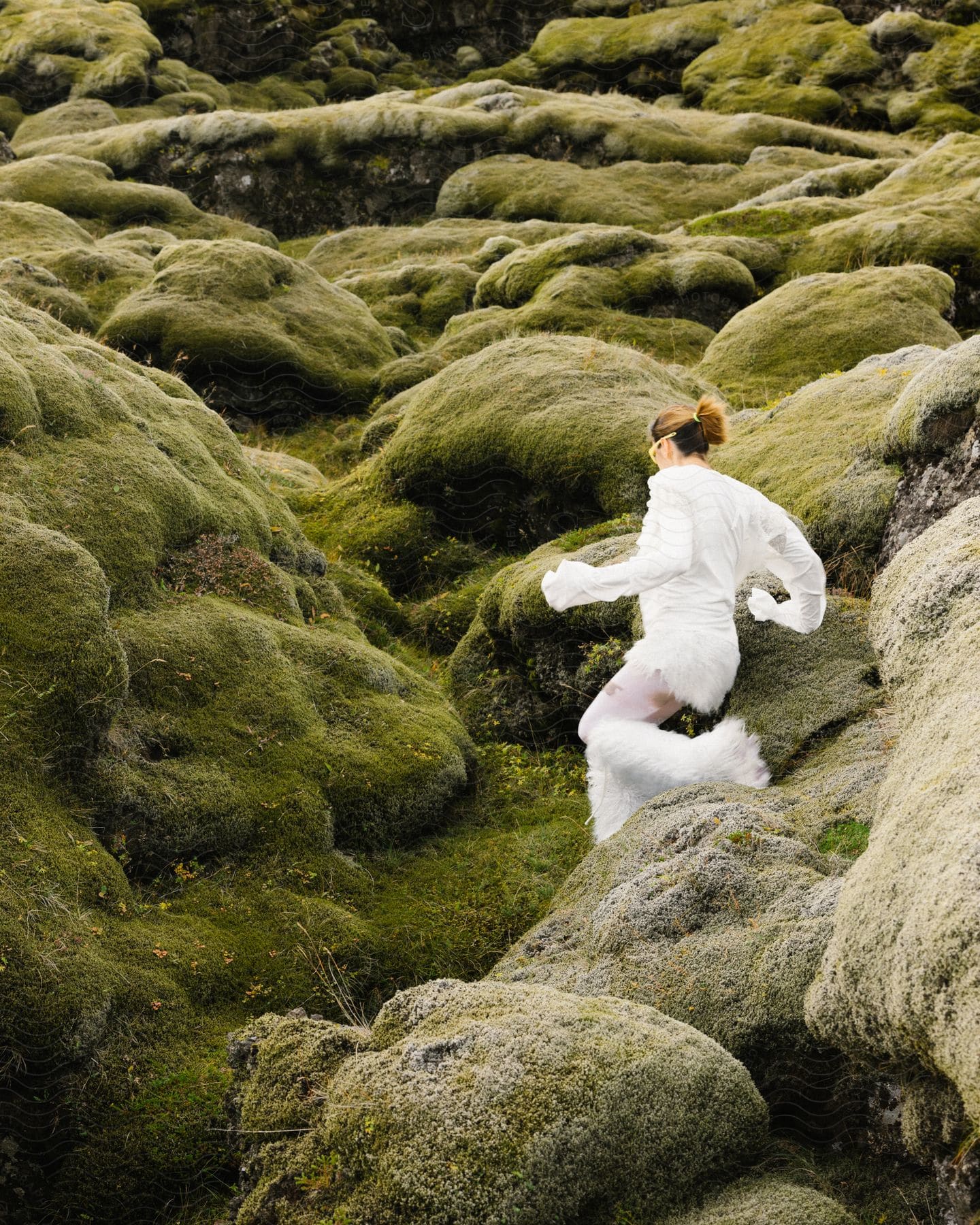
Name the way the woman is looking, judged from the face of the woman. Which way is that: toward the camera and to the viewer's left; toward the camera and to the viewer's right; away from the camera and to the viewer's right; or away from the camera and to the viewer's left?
away from the camera and to the viewer's left

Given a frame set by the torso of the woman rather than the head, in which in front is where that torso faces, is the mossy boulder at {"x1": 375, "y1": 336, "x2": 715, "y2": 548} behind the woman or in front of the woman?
in front

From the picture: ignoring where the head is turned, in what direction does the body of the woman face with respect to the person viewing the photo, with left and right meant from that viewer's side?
facing away from the viewer and to the left of the viewer

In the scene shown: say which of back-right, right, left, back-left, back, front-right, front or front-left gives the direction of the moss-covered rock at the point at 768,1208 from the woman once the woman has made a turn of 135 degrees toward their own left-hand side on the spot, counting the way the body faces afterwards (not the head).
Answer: front

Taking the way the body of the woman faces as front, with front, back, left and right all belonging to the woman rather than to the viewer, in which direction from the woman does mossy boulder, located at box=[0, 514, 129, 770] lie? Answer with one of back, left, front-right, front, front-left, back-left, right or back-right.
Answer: front-left

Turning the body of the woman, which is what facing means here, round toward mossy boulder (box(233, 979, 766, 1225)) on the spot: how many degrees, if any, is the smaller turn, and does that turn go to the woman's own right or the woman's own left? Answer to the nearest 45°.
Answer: approximately 135° to the woman's own left
